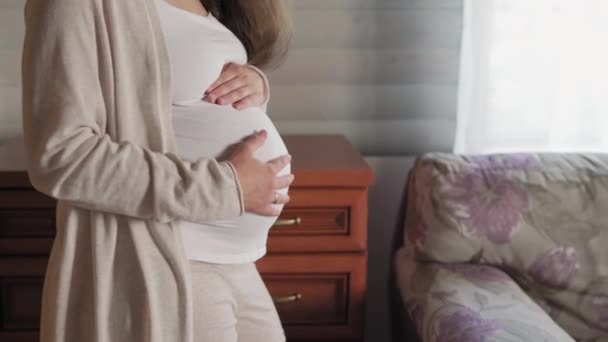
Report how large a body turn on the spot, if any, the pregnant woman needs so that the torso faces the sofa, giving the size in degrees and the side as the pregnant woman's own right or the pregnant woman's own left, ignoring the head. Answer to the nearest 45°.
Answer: approximately 45° to the pregnant woman's own left

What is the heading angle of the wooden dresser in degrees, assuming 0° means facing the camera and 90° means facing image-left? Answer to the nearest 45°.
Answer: approximately 0°

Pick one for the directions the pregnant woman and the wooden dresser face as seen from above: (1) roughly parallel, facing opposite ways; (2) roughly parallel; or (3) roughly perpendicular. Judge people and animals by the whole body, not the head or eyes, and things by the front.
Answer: roughly perpendicular

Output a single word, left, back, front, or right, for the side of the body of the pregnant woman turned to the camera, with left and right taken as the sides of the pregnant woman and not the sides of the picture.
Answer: right

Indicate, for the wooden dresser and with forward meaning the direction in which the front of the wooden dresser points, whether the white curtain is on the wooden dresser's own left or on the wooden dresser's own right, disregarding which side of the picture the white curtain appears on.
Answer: on the wooden dresser's own left

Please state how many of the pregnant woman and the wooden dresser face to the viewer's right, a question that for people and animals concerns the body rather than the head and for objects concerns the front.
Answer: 1

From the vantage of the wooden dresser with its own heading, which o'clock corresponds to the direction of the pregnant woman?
The pregnant woman is roughly at 1 o'clock from the wooden dresser.

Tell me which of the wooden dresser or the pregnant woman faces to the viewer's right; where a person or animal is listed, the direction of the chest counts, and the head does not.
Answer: the pregnant woman
